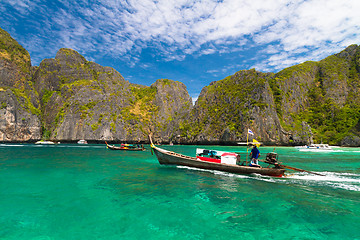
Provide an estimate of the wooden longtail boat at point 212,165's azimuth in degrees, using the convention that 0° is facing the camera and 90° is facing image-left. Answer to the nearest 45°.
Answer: approximately 90°
